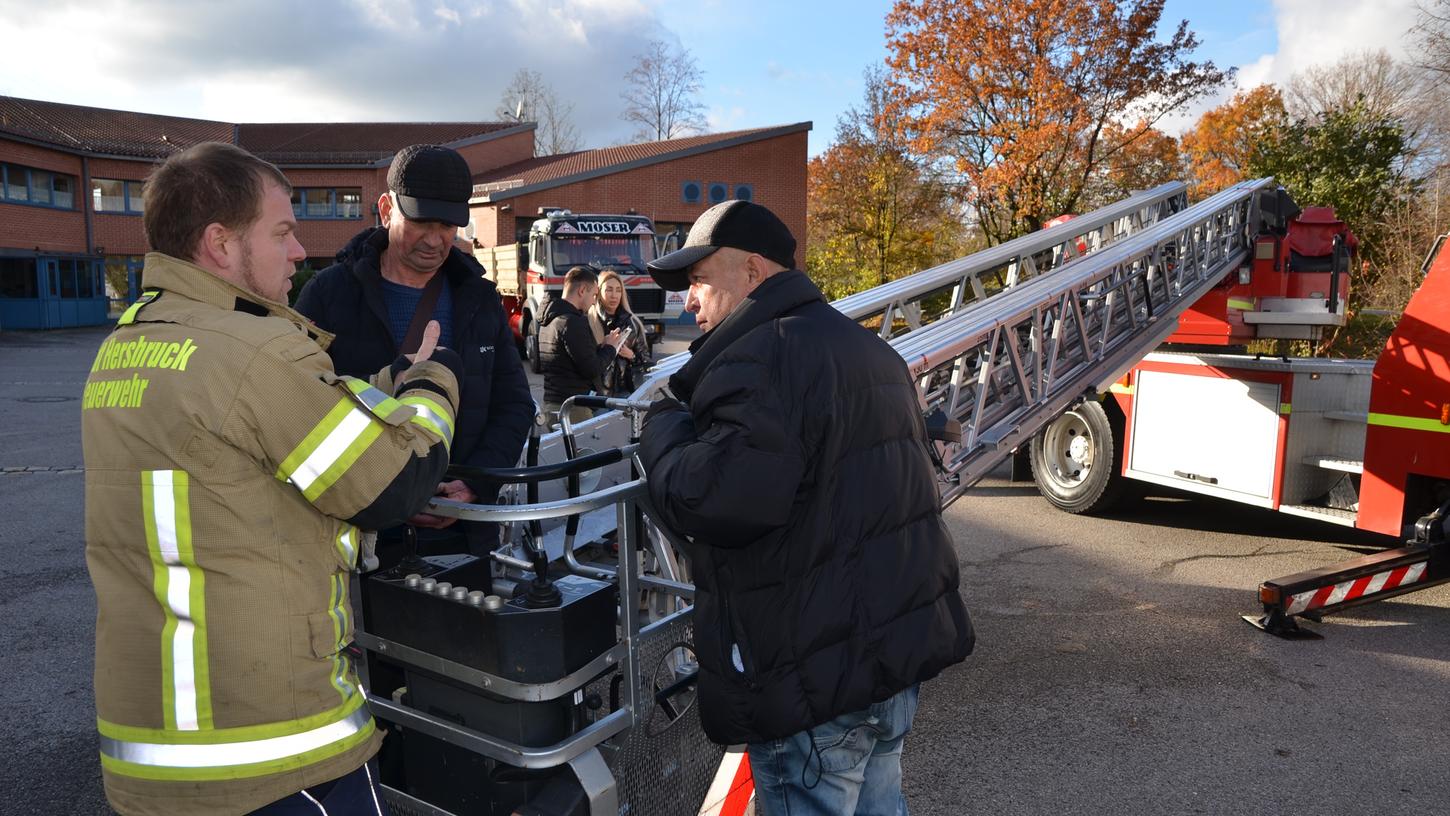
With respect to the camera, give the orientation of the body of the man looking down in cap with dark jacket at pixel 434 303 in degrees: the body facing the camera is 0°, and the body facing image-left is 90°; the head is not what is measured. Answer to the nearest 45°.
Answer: approximately 0°

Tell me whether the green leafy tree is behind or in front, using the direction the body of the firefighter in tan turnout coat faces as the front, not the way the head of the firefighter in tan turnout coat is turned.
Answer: in front

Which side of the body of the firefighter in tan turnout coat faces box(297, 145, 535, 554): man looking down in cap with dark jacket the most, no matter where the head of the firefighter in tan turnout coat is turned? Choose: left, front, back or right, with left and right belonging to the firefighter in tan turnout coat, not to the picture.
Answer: front

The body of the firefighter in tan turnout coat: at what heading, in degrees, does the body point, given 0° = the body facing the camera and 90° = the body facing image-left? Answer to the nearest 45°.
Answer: approximately 225°

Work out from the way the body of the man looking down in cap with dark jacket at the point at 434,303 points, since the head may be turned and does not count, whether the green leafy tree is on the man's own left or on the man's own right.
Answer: on the man's own left

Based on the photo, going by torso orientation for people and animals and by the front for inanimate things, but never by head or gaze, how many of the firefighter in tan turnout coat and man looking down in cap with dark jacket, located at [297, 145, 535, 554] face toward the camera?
1

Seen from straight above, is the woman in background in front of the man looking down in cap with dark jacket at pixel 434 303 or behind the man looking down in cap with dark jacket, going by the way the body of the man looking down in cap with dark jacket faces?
behind

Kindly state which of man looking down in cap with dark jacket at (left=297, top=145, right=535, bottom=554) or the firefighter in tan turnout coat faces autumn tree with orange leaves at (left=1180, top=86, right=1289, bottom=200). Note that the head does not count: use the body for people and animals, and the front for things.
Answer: the firefighter in tan turnout coat

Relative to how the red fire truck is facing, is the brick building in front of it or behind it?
behind

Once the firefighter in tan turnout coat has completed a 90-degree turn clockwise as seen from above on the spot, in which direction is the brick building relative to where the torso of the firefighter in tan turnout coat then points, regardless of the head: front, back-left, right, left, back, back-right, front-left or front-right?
back-left

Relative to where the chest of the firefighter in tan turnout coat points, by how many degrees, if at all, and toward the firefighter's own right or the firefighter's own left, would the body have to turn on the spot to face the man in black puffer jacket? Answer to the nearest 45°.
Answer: approximately 45° to the firefighter's own right

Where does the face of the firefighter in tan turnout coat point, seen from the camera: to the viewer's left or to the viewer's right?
to the viewer's right
